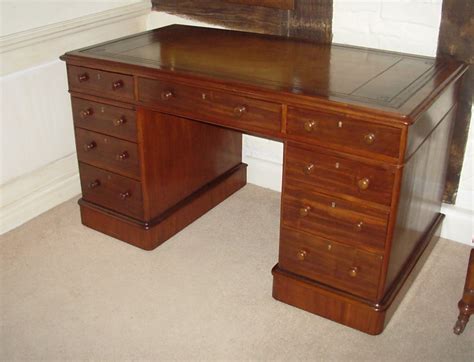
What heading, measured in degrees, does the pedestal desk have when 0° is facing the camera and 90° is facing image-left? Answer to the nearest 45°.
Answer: approximately 45°
